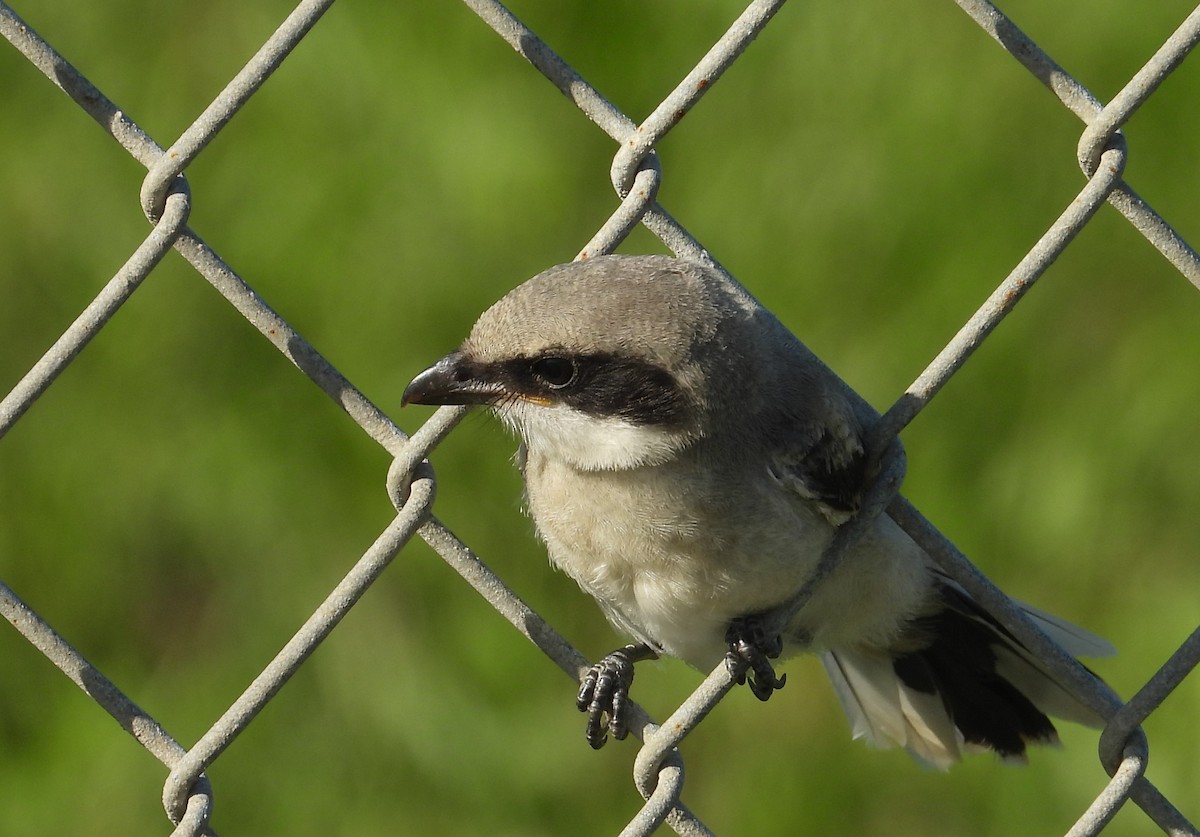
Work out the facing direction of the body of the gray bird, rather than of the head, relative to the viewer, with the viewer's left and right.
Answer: facing the viewer and to the left of the viewer
